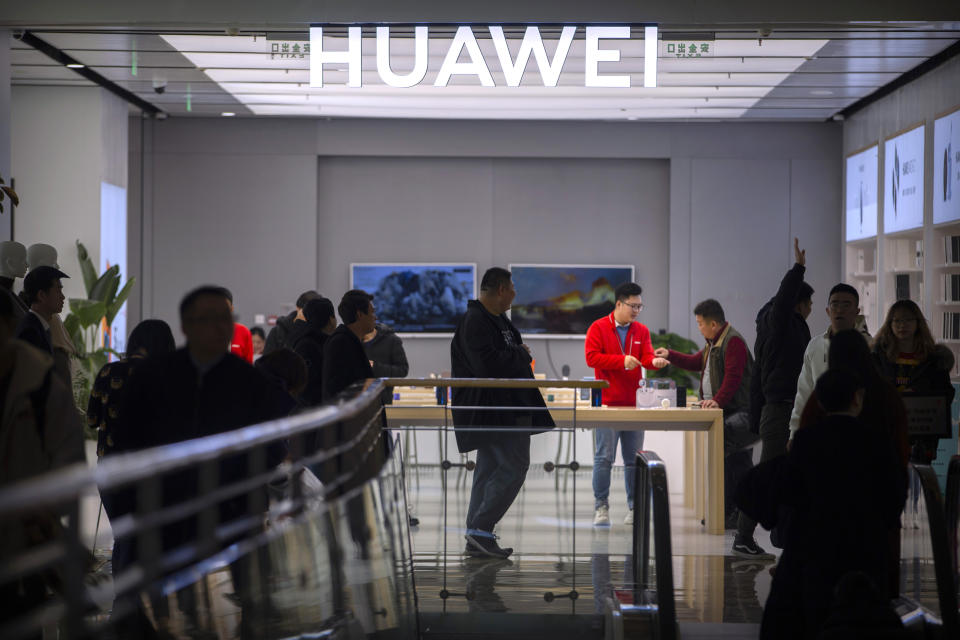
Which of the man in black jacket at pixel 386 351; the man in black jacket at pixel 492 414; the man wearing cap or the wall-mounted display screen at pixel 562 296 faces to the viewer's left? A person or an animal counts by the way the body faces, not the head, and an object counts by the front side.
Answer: the man in black jacket at pixel 386 351

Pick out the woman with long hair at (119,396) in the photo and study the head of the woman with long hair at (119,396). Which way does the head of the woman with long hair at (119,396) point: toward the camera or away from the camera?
away from the camera

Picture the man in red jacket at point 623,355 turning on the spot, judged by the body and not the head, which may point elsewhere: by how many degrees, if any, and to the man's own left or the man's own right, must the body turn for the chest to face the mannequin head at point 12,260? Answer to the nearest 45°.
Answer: approximately 90° to the man's own right

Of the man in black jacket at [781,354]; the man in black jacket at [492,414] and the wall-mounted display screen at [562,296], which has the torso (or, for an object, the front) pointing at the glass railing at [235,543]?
the wall-mounted display screen

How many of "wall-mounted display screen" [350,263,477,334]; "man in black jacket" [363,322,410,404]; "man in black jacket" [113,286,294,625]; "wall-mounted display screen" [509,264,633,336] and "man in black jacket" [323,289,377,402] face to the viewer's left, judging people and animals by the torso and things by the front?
1

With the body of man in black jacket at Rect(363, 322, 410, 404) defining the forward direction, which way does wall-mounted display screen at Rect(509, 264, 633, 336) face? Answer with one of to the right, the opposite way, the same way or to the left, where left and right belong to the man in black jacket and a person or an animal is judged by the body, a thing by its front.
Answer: to the left

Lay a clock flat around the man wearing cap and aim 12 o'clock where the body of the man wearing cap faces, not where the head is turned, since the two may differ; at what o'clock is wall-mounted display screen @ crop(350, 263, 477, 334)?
The wall-mounted display screen is roughly at 10 o'clock from the man wearing cap.

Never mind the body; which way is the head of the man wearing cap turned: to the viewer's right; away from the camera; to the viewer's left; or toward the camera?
to the viewer's right

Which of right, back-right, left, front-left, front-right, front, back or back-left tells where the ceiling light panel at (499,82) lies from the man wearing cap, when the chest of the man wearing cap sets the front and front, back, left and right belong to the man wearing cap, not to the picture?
front-left

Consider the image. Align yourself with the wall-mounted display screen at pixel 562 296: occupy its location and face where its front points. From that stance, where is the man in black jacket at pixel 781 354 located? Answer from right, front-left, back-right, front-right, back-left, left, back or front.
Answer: front

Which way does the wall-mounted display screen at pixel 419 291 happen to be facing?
toward the camera

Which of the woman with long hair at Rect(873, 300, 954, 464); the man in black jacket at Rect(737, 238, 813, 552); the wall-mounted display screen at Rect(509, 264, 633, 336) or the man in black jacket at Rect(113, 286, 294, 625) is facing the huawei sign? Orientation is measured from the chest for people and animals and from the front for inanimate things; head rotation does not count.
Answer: the wall-mounted display screen

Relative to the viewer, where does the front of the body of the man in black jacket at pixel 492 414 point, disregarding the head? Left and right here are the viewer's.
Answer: facing to the right of the viewer

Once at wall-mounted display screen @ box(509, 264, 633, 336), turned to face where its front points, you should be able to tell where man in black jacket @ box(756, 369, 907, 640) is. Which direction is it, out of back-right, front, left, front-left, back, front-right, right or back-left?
front
